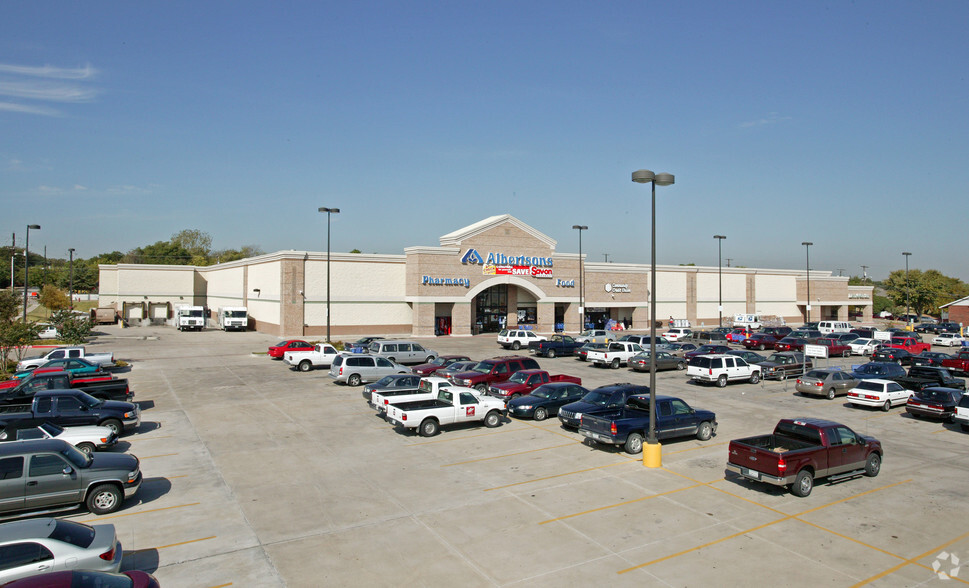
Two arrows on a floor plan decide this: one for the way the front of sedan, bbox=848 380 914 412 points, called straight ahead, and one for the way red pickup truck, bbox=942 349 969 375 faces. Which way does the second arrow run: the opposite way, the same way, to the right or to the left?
the same way

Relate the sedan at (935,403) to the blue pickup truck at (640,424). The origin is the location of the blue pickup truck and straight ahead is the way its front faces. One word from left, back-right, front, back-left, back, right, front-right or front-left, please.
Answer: front

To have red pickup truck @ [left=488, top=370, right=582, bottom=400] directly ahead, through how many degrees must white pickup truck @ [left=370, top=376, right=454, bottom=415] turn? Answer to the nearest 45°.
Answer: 0° — it already faces it

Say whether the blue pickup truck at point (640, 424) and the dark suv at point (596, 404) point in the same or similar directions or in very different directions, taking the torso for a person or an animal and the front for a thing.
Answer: very different directions

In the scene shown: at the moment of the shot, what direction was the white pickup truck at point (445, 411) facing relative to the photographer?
facing away from the viewer and to the right of the viewer

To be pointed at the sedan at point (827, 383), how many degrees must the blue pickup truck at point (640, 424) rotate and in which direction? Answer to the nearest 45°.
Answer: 0° — it already faces it

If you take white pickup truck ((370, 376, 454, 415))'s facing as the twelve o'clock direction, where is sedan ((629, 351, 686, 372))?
The sedan is roughly at 12 o'clock from the white pickup truck.

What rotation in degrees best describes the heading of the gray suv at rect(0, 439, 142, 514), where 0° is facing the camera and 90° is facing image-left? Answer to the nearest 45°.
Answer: approximately 270°

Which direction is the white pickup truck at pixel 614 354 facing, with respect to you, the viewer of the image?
facing away from the viewer and to the right of the viewer

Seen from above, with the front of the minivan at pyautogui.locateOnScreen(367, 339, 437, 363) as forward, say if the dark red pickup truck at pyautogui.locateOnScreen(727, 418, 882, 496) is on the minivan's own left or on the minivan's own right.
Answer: on the minivan's own right

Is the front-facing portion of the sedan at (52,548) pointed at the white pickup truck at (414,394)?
no
